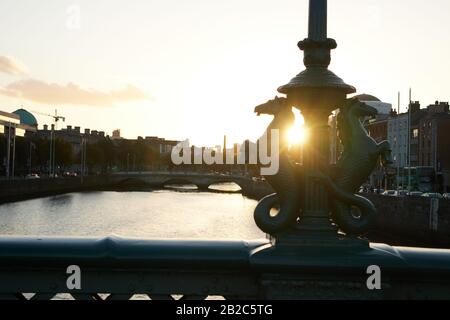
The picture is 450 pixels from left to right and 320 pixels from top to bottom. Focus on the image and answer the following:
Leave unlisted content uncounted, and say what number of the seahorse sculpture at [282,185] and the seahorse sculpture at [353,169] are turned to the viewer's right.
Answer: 1

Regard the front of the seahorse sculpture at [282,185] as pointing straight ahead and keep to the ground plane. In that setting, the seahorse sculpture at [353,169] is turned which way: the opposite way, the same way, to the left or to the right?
the opposite way

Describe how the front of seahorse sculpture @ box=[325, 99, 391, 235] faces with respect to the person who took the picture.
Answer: facing to the right of the viewer

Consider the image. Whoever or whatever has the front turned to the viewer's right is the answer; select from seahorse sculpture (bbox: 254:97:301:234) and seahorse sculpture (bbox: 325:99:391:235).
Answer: seahorse sculpture (bbox: 325:99:391:235)

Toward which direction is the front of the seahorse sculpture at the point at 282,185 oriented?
to the viewer's left

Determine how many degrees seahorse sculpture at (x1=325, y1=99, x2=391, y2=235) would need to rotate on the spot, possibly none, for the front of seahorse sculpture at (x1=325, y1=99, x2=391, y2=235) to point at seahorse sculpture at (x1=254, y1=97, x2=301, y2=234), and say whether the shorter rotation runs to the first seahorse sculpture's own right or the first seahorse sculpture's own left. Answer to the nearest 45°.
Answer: approximately 180°

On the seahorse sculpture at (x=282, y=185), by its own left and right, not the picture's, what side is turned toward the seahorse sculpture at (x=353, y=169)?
back
